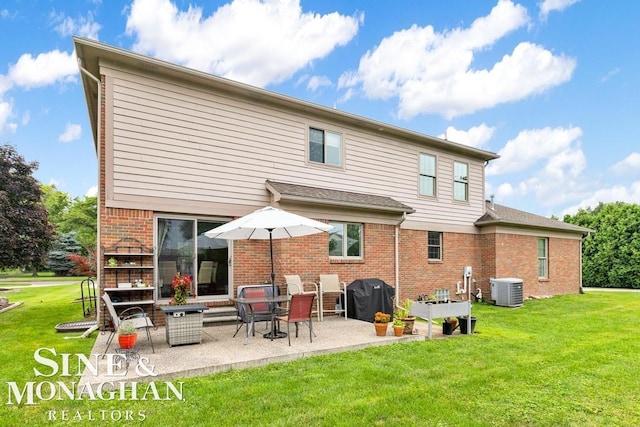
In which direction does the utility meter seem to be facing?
toward the camera

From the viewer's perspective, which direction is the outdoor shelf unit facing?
toward the camera

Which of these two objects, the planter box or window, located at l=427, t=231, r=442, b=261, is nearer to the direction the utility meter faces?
the planter box

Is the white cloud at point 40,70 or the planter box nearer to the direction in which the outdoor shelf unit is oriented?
the planter box

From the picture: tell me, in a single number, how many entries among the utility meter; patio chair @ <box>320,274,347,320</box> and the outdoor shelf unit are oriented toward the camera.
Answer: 3

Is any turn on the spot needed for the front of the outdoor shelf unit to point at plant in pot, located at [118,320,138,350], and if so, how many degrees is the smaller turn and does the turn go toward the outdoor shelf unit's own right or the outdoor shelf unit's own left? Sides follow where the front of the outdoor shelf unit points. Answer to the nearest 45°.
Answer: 0° — it already faces it

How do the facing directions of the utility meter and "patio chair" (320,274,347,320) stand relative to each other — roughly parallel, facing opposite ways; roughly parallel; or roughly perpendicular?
roughly parallel

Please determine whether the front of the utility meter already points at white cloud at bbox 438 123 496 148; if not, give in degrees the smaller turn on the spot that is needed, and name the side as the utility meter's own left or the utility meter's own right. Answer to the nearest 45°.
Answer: approximately 180°

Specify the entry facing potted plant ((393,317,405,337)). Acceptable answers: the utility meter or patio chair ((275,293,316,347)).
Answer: the utility meter

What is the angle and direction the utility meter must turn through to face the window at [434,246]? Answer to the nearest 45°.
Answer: approximately 45° to its right
